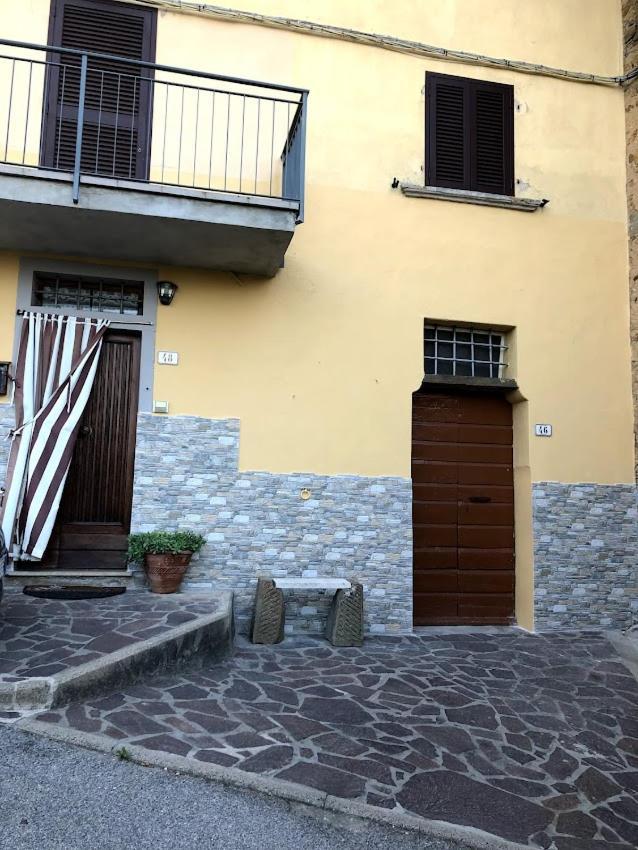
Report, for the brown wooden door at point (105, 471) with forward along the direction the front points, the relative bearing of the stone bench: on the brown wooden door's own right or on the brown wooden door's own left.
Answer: on the brown wooden door's own left

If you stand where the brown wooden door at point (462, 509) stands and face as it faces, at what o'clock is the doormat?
The doormat is roughly at 2 o'clock from the brown wooden door.

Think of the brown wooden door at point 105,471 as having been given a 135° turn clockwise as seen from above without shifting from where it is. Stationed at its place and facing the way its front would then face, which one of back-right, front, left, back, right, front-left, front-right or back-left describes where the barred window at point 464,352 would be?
back-right

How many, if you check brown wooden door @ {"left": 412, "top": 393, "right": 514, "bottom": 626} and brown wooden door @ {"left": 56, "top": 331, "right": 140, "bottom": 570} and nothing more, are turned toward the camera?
2

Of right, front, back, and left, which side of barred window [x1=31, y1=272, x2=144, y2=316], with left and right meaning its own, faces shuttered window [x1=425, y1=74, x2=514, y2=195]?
left

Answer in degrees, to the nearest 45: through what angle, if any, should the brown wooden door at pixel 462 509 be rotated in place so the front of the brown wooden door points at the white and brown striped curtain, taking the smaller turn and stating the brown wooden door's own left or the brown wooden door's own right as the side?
approximately 45° to the brown wooden door's own right
